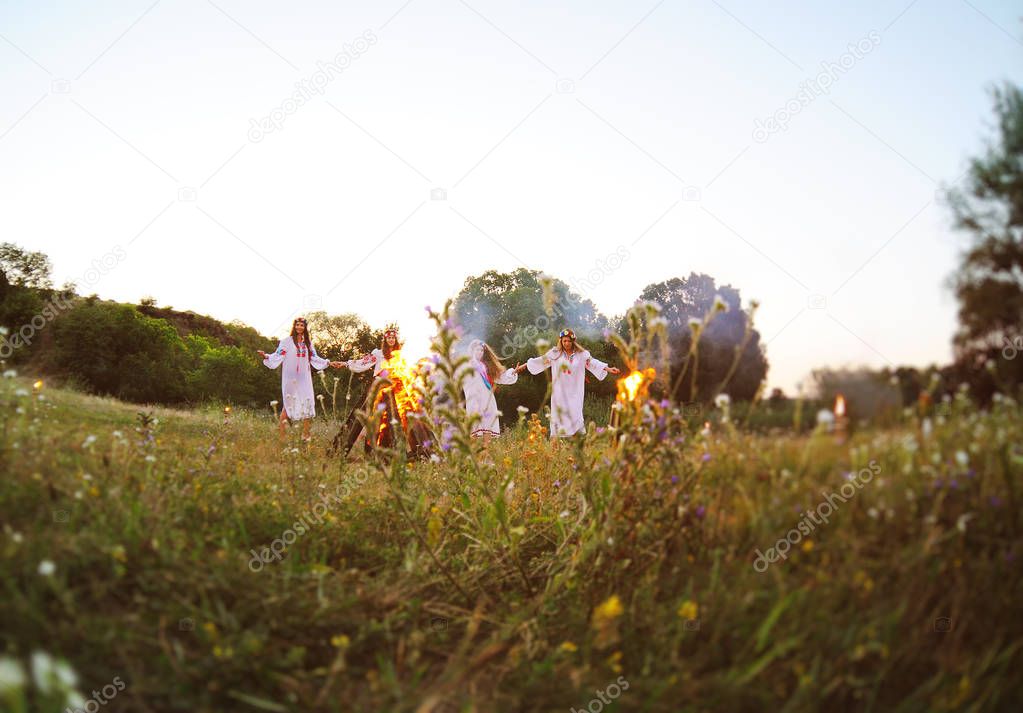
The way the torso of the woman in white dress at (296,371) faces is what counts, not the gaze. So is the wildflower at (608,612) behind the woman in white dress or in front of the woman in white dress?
in front

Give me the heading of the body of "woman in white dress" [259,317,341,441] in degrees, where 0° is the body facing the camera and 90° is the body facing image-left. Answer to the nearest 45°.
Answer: approximately 0°

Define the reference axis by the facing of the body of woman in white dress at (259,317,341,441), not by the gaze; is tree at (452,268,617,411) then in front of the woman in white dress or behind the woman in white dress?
behind

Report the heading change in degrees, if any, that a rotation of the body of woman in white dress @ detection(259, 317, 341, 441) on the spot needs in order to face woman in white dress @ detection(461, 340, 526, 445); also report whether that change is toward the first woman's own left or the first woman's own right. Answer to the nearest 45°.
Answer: approximately 90° to the first woman's own left

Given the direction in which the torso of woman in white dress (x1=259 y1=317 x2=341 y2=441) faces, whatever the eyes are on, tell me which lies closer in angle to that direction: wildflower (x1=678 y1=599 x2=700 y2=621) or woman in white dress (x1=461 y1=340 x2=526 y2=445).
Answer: the wildflower

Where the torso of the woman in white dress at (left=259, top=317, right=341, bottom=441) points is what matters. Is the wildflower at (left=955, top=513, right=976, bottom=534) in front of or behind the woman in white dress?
in front
